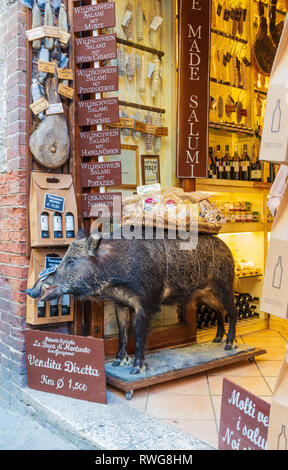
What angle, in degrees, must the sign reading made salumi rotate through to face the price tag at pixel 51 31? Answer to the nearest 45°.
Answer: approximately 45° to its right

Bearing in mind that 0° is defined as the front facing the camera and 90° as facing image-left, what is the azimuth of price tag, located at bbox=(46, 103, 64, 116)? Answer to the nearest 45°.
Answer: approximately 0°

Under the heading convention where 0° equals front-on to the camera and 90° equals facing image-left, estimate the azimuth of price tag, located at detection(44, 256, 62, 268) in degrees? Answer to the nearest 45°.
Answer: approximately 0°

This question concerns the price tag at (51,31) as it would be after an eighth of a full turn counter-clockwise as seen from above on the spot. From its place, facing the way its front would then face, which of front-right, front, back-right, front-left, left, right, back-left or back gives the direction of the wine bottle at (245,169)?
left

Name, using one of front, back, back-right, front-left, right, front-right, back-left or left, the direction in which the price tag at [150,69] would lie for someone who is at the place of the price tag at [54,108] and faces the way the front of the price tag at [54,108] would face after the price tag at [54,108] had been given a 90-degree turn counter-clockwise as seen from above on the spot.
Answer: front-left

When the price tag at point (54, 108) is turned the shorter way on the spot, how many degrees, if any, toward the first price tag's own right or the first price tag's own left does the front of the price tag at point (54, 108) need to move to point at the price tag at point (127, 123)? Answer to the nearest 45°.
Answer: approximately 135° to the first price tag's own left
